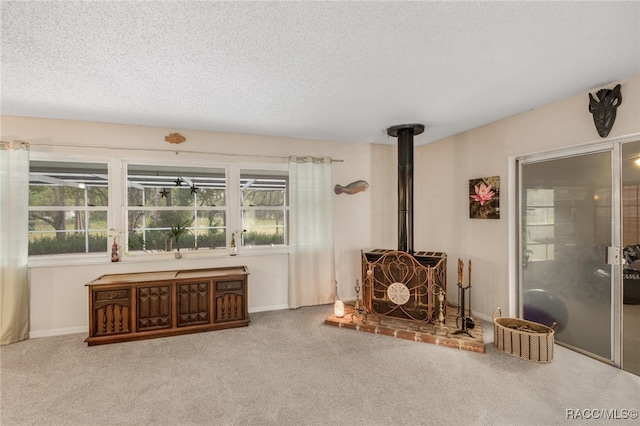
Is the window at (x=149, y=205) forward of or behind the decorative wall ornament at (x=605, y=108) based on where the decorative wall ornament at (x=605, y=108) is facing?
forward

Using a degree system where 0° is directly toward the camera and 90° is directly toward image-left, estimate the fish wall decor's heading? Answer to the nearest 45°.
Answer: approximately 270°

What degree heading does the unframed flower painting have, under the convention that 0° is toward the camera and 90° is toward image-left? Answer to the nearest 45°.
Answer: approximately 45°

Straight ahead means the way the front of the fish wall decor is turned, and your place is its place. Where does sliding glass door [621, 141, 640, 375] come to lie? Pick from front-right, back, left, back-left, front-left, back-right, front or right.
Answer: front-right

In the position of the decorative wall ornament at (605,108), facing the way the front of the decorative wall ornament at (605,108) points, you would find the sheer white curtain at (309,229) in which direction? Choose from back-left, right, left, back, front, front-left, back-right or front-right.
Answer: front-right

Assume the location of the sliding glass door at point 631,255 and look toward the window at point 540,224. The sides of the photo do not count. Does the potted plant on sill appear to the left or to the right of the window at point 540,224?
left

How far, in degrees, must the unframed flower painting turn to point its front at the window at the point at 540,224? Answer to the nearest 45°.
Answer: approximately 90° to its left

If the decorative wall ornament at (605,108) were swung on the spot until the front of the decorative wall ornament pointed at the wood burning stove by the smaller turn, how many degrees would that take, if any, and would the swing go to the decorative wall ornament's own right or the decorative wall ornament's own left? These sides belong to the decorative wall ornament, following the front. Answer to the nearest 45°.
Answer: approximately 45° to the decorative wall ornament's own right

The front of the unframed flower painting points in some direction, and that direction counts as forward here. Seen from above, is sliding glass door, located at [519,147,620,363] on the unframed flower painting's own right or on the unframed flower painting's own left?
on the unframed flower painting's own left

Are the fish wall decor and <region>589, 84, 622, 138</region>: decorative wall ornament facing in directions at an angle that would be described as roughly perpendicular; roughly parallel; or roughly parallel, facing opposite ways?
roughly parallel, facing opposite ways

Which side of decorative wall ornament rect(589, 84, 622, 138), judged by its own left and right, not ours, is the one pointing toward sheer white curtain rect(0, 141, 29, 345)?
front
